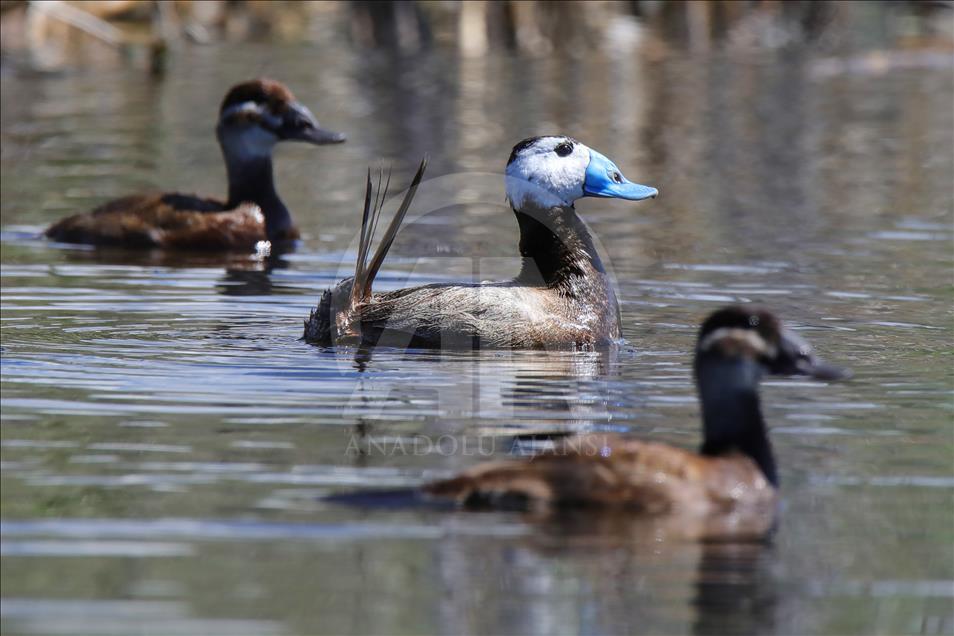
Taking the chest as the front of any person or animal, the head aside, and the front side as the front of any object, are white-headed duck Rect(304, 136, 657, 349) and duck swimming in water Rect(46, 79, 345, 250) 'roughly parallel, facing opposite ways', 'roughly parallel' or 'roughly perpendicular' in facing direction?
roughly parallel

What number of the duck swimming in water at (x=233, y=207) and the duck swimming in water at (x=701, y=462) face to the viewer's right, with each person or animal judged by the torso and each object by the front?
2

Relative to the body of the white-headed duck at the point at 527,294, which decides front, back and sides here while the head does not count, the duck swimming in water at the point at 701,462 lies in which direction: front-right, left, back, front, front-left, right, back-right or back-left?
right

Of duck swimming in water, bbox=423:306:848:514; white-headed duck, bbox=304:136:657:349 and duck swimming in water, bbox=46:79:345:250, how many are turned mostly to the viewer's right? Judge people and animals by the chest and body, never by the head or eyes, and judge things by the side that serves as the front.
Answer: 3

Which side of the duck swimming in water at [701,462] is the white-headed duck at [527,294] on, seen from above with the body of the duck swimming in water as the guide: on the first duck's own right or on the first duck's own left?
on the first duck's own left

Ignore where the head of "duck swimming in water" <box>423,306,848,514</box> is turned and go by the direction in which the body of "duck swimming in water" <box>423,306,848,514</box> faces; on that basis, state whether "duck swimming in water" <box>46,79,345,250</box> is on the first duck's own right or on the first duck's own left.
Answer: on the first duck's own left

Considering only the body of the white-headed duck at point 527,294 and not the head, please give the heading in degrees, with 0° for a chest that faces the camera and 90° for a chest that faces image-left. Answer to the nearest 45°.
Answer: approximately 270°

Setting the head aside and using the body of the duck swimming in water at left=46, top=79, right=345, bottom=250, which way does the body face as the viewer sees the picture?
to the viewer's right

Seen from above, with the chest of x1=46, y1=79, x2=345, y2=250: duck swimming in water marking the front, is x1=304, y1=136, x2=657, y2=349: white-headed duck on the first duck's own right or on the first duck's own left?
on the first duck's own right

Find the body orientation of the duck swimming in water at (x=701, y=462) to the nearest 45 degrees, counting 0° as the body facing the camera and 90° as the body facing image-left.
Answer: approximately 270°

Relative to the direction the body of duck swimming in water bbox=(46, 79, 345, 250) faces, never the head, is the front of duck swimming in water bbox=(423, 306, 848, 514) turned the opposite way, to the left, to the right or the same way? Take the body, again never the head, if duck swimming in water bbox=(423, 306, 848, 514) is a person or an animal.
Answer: the same way

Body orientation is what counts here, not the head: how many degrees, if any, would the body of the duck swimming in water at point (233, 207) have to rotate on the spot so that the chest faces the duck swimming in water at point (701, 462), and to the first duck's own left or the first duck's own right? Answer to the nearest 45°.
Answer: approximately 90° to the first duck's own right
